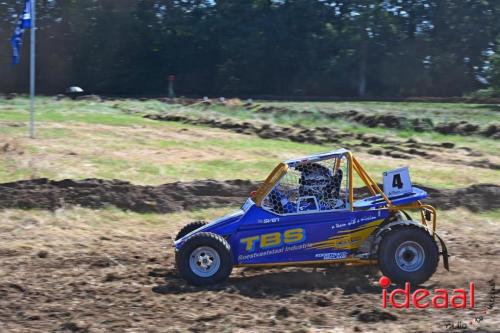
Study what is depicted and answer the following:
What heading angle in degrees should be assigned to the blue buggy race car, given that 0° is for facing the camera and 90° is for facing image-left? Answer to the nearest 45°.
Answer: approximately 90°
